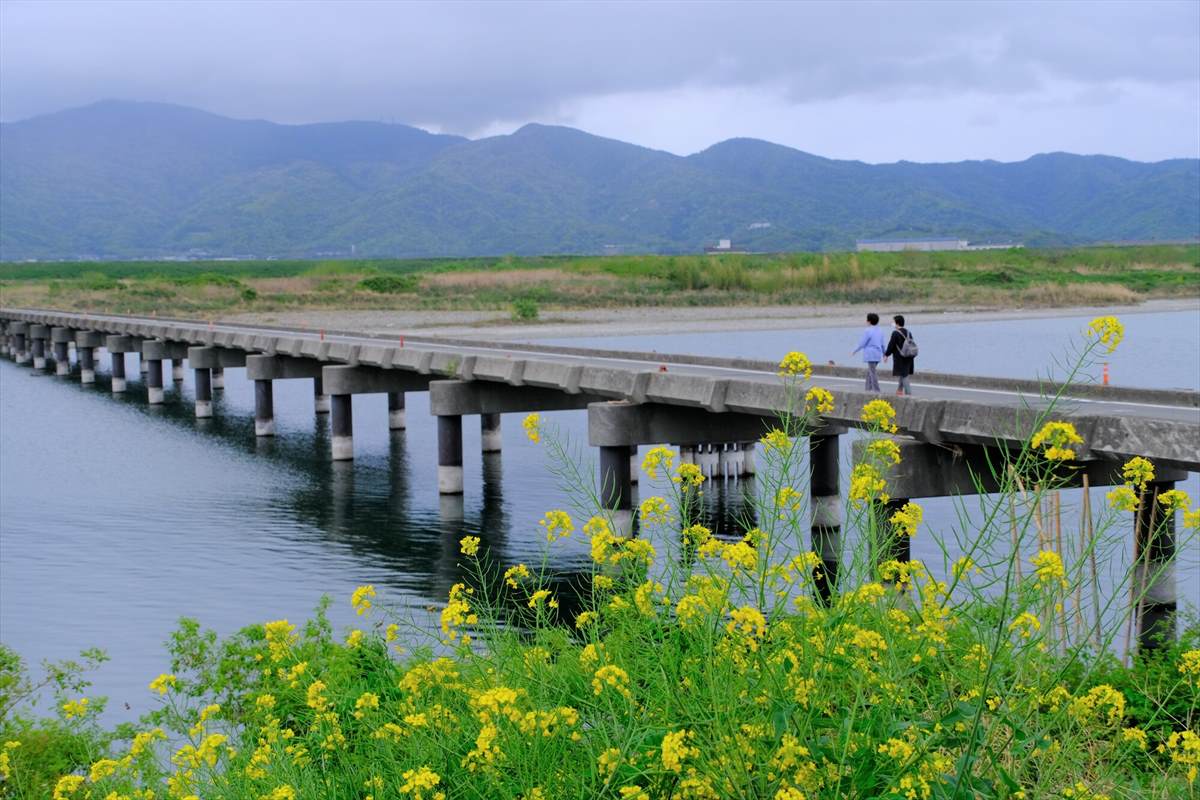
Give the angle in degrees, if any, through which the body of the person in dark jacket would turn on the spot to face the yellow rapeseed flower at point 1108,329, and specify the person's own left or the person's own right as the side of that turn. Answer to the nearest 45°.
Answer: approximately 135° to the person's own left

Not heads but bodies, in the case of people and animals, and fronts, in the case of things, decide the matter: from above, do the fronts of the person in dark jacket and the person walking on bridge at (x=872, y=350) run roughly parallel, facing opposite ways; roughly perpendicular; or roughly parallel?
roughly parallel

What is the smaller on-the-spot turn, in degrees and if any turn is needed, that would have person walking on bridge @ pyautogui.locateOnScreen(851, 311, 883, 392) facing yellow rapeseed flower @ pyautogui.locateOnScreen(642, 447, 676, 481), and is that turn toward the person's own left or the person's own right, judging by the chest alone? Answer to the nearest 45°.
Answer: approximately 135° to the person's own left

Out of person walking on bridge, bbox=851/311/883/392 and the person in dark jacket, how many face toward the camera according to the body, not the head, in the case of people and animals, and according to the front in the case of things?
0

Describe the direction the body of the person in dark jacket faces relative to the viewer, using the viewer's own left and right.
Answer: facing away from the viewer and to the left of the viewer

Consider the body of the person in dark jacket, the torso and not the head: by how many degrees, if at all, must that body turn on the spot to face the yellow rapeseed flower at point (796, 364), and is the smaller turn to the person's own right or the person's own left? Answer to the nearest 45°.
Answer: approximately 135° to the person's own left

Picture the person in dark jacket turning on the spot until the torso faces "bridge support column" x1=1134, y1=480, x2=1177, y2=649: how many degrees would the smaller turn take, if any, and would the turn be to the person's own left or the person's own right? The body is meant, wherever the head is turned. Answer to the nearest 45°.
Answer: approximately 180°

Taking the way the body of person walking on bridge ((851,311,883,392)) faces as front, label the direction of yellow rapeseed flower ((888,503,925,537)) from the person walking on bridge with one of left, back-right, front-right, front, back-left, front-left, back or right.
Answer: back-left

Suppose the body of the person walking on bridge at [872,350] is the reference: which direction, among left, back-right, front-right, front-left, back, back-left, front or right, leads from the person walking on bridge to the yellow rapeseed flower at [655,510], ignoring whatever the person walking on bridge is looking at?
back-left

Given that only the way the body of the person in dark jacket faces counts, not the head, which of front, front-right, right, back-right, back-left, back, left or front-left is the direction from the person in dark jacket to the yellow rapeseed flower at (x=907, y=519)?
back-left

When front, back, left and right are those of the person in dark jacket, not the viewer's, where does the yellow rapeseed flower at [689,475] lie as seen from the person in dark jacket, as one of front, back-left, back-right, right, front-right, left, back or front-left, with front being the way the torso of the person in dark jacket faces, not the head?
back-left

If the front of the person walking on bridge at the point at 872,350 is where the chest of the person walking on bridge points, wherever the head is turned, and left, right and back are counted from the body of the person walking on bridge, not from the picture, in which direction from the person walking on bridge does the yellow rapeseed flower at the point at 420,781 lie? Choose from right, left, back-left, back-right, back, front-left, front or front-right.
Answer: back-left

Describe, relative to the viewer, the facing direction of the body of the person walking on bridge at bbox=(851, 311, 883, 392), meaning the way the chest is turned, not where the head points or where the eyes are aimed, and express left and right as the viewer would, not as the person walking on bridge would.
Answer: facing away from the viewer and to the left of the viewer

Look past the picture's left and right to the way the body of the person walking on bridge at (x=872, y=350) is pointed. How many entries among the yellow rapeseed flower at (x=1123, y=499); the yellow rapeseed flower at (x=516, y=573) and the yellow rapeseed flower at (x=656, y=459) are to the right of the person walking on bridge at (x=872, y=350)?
0

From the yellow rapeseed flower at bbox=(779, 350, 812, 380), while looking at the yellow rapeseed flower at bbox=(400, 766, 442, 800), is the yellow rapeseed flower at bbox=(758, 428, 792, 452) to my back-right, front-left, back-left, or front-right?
front-left
